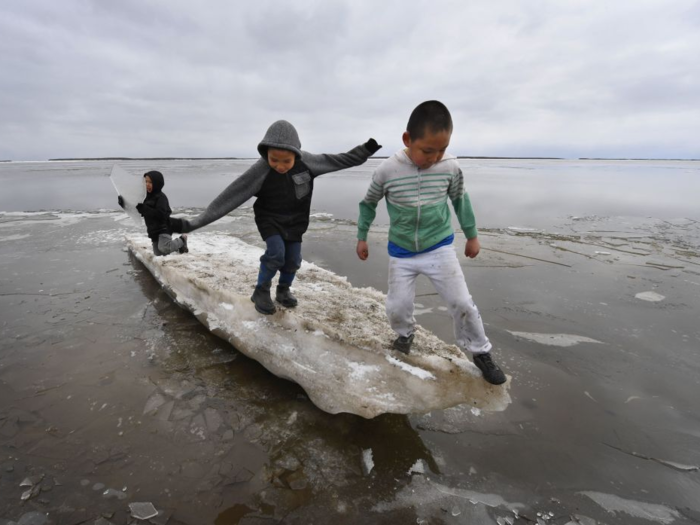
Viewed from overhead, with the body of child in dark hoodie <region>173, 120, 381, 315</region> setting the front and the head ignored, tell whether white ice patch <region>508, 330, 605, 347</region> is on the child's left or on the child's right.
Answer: on the child's left

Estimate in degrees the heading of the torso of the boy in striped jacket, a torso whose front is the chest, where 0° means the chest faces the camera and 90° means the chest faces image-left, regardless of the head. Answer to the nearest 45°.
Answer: approximately 0°

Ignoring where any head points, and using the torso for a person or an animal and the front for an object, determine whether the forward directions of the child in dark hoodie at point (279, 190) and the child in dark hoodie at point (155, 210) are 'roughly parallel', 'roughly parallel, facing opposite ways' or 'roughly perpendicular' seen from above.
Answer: roughly perpendicular

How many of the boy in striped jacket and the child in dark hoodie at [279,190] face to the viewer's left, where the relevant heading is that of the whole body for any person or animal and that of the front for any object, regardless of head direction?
0
